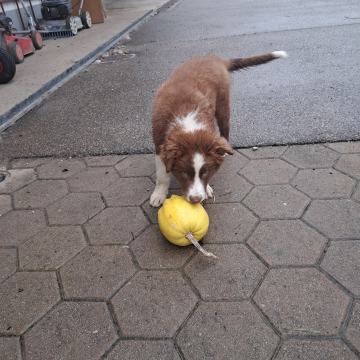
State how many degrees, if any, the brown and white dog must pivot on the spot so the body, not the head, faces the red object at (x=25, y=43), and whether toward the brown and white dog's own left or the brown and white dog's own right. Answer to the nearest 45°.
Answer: approximately 135° to the brown and white dog's own right

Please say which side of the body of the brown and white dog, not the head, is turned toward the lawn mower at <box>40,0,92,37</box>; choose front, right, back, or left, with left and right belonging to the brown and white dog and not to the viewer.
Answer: back

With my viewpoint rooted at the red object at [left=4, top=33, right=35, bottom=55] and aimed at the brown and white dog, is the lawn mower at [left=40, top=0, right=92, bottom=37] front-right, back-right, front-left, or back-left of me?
back-left

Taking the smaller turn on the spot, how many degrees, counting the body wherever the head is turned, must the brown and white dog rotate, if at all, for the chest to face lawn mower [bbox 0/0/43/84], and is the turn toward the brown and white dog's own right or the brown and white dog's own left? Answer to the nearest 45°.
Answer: approximately 135° to the brown and white dog's own right

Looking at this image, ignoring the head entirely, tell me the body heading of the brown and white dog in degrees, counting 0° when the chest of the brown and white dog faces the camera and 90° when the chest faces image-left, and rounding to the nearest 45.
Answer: approximately 0°
